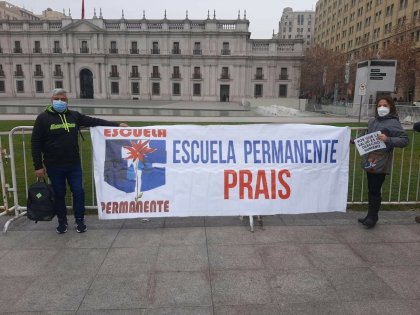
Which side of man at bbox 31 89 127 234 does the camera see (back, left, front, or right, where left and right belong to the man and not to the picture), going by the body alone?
front

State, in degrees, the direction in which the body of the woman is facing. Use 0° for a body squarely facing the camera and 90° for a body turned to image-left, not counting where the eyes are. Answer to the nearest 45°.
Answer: approximately 45°

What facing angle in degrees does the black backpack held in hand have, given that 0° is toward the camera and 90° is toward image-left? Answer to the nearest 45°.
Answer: approximately 0°

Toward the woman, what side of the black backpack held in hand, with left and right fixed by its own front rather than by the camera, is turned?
left

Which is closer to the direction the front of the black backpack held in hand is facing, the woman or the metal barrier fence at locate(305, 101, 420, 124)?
the woman

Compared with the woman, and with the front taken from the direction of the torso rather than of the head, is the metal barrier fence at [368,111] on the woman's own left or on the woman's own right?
on the woman's own right

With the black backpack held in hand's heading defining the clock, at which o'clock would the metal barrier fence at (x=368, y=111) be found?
The metal barrier fence is roughly at 8 o'clock from the black backpack held in hand.

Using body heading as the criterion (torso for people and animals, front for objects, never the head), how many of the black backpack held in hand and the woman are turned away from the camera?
0

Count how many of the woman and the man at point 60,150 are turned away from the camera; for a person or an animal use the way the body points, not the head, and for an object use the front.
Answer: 0

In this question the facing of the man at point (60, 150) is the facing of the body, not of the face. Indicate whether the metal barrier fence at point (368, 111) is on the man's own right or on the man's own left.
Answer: on the man's own left
